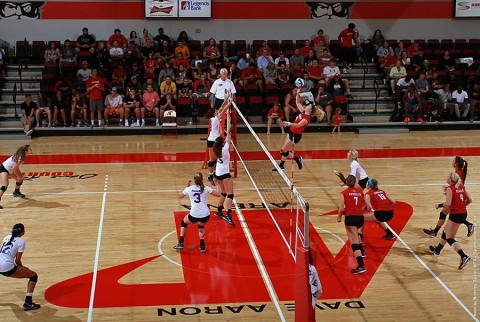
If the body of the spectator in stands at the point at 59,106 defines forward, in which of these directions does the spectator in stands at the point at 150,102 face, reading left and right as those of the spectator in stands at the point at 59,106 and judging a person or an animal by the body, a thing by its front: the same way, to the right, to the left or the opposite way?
the same way

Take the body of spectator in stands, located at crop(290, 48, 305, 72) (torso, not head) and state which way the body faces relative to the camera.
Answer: toward the camera

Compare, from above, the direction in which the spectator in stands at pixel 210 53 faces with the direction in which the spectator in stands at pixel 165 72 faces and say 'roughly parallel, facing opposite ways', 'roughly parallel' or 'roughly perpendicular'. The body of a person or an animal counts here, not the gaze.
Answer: roughly parallel

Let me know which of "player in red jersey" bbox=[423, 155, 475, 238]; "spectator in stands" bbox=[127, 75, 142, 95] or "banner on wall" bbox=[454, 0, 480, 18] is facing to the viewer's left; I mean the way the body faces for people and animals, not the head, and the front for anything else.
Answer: the player in red jersey

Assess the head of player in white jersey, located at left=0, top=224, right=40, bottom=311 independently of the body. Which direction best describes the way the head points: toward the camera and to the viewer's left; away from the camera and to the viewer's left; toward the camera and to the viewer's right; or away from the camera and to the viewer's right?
away from the camera and to the viewer's right

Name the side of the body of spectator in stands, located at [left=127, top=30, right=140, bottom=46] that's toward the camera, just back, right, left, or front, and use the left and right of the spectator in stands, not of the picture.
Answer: front

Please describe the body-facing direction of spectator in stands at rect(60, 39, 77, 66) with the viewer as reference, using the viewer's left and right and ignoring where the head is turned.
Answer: facing the viewer

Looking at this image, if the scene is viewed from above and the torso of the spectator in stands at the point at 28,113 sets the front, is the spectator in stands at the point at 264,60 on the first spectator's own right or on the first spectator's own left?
on the first spectator's own left

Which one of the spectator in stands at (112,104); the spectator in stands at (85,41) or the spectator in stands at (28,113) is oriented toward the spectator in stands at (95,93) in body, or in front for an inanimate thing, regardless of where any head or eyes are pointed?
the spectator in stands at (85,41)

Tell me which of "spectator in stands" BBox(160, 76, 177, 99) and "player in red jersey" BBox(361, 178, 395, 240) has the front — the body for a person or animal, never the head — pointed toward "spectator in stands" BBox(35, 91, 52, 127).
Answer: the player in red jersey

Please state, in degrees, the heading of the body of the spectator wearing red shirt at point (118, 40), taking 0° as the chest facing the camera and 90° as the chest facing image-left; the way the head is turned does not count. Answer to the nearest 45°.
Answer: approximately 0°

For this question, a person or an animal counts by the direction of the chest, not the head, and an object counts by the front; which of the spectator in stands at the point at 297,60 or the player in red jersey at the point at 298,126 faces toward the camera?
the spectator in stands

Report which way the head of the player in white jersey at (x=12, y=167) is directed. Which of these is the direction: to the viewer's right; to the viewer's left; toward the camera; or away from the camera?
to the viewer's right

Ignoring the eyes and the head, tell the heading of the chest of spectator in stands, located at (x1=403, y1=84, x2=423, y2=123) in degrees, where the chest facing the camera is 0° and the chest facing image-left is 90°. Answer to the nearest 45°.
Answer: approximately 0°

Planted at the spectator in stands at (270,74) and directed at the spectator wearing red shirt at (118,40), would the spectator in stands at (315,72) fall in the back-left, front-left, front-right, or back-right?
back-right

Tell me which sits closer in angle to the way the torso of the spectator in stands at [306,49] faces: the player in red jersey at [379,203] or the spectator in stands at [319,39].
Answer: the player in red jersey

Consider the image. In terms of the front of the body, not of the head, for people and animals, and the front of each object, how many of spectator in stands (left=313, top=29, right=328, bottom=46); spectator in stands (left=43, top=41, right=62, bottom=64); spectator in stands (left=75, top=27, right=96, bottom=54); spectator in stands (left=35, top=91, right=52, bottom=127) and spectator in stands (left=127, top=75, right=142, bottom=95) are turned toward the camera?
5

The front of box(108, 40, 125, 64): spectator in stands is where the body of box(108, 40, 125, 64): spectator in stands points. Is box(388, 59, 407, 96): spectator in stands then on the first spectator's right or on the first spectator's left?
on the first spectator's left

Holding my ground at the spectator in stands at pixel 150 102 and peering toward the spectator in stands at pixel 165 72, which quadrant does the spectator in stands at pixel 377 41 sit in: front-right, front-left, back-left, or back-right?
front-right

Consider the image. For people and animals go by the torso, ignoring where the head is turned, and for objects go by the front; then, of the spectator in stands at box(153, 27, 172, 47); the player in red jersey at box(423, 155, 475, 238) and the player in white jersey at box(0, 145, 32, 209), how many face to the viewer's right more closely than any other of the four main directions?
1

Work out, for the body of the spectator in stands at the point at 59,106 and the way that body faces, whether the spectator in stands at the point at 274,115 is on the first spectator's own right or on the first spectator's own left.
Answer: on the first spectator's own left

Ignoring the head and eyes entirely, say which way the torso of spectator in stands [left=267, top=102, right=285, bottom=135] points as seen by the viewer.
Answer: toward the camera
